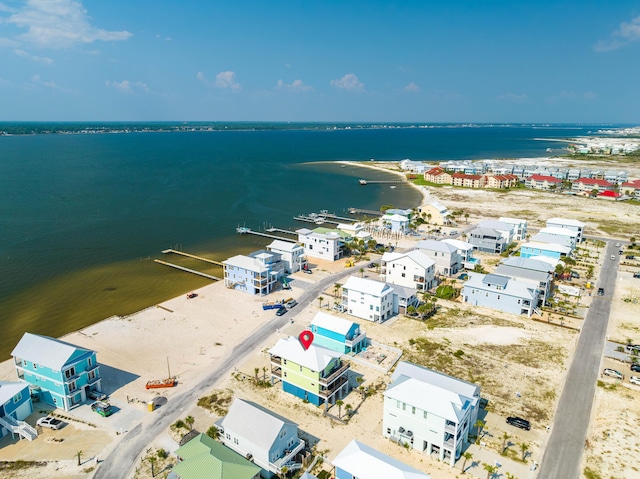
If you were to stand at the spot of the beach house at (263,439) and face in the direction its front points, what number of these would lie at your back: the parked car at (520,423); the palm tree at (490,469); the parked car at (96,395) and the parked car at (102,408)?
2

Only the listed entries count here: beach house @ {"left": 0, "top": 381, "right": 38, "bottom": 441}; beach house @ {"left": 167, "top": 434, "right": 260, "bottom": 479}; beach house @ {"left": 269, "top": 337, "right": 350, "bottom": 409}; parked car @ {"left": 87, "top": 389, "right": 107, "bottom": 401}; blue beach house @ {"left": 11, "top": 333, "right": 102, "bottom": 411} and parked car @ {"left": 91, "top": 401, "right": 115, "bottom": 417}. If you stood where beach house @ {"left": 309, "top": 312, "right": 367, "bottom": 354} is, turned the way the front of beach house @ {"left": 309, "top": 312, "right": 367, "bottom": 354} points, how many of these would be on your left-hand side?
0

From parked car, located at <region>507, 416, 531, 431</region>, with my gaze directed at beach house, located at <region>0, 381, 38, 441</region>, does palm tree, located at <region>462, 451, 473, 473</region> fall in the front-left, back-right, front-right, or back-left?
front-left

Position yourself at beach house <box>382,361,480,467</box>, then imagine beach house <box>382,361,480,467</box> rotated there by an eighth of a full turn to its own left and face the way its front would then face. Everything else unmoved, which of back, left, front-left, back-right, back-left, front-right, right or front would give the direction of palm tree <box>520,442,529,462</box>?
front

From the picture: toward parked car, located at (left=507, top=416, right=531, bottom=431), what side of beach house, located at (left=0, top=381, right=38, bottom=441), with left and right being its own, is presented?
front

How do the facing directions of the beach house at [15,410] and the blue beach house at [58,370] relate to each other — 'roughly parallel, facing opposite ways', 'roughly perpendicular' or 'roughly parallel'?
roughly parallel

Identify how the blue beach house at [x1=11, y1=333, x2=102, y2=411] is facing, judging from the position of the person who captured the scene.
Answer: facing the viewer and to the right of the viewer

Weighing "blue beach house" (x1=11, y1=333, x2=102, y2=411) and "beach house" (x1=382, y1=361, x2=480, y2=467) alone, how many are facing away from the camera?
0

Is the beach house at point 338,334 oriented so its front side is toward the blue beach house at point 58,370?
no

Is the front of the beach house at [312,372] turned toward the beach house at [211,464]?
no

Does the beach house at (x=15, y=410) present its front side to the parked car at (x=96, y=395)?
no
